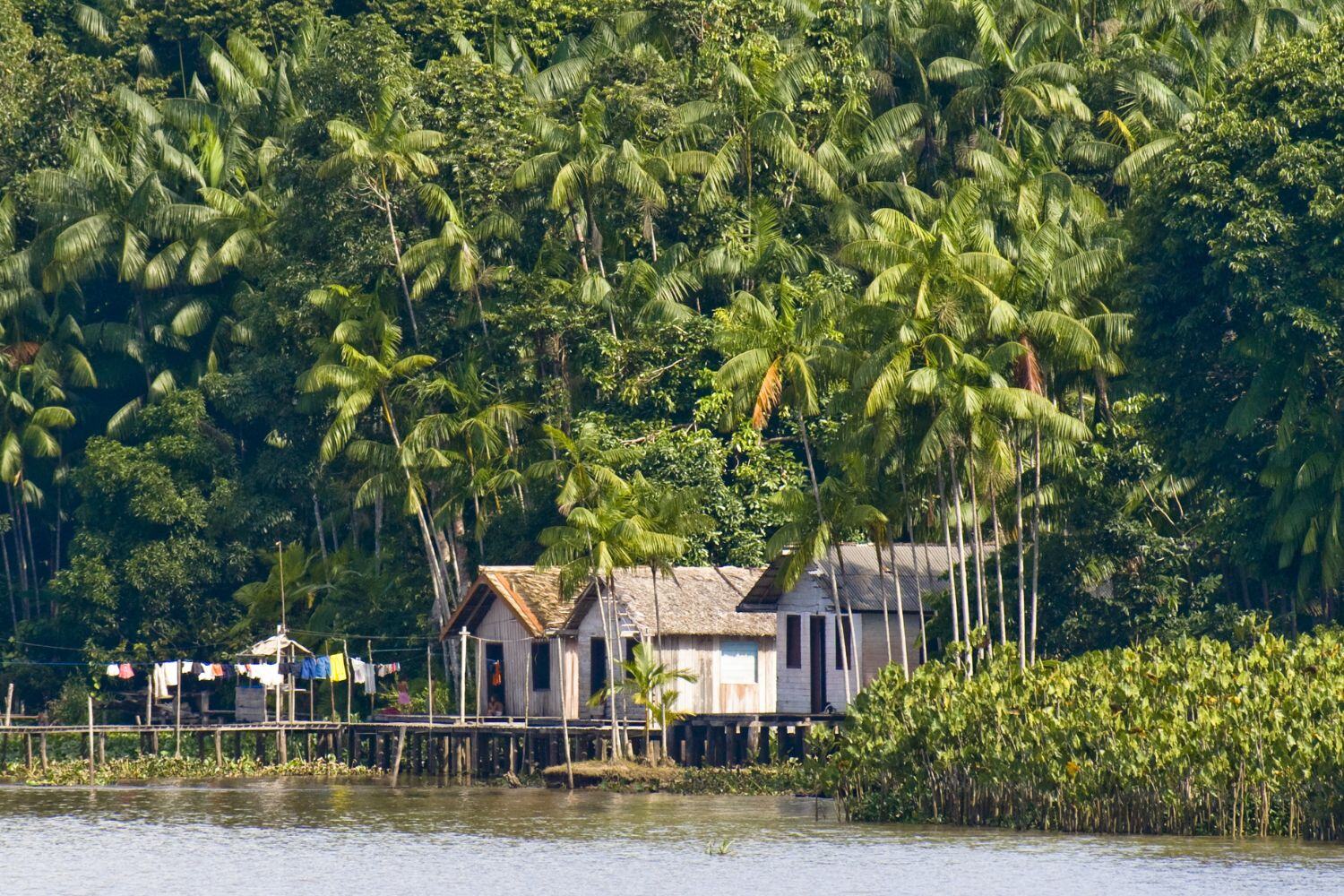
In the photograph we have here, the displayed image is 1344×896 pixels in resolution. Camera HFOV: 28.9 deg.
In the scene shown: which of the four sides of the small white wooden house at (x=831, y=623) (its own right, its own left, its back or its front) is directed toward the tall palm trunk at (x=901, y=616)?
left

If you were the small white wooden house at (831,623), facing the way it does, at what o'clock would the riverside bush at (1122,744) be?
The riverside bush is roughly at 10 o'clock from the small white wooden house.
